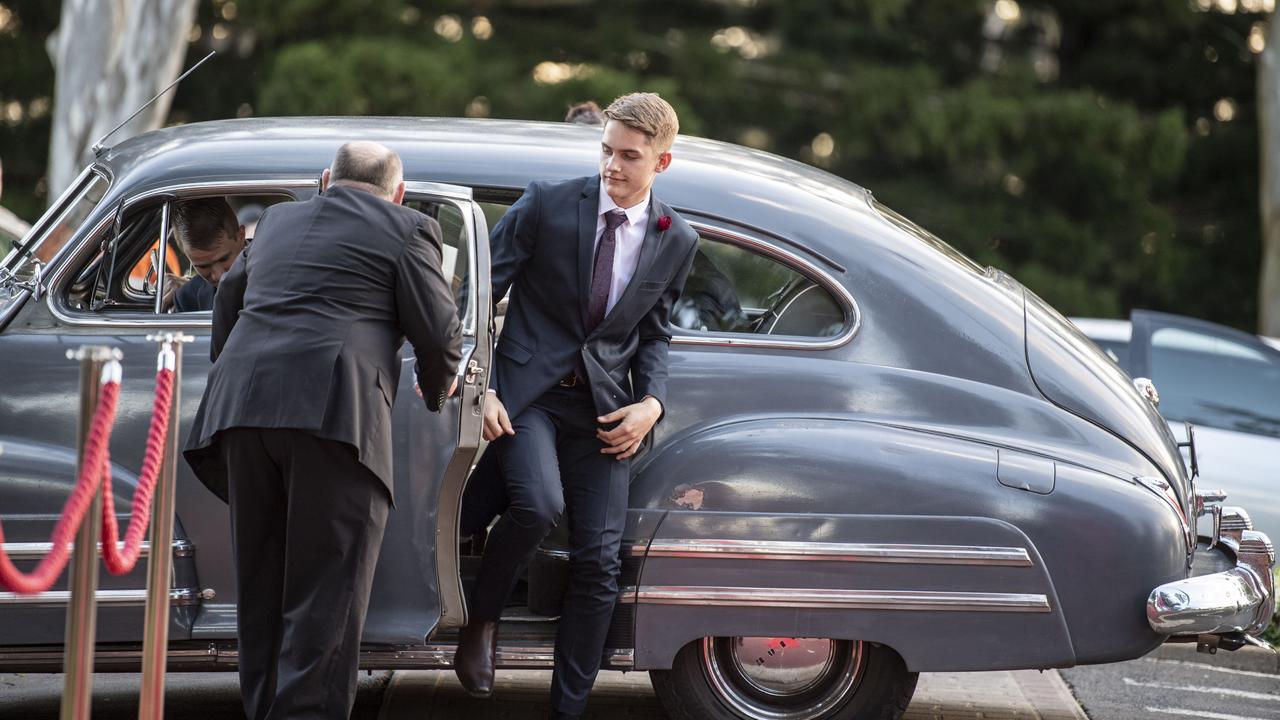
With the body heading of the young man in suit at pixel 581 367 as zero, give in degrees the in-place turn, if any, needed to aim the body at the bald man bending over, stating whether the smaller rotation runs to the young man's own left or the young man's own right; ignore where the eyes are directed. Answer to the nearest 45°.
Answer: approximately 45° to the young man's own right

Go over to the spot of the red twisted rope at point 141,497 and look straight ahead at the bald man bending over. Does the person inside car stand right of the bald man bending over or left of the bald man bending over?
left

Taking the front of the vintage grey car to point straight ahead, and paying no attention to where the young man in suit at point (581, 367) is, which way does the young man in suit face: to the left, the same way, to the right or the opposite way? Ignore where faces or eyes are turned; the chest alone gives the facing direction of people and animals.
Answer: to the left

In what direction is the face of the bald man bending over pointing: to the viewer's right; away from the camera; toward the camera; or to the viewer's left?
away from the camera

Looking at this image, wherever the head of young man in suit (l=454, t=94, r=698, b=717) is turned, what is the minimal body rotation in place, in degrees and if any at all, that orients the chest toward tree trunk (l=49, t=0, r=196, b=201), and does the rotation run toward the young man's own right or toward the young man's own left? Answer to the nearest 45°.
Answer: approximately 135° to the young man's own right

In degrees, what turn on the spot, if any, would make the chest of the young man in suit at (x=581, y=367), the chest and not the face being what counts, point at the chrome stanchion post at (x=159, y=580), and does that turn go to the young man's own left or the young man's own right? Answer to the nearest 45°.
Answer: approximately 45° to the young man's own right

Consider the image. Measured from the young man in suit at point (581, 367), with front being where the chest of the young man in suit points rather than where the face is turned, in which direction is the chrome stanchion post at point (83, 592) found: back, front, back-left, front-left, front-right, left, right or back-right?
front-right

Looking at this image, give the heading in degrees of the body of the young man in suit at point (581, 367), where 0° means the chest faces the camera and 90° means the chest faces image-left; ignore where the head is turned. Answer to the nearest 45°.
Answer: approximately 0°

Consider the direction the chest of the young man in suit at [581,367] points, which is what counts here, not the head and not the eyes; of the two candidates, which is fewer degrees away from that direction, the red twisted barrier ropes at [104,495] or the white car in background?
the red twisted barrier ropes

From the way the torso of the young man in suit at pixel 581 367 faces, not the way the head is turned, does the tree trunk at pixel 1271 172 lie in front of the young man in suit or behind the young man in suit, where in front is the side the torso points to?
behind
